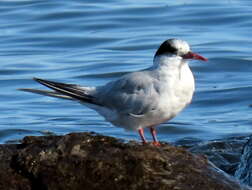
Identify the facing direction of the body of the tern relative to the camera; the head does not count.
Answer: to the viewer's right
